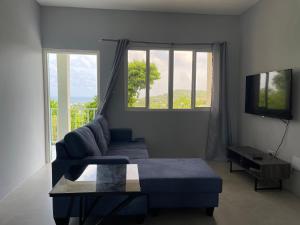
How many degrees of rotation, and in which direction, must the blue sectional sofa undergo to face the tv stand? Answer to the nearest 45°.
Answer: approximately 45° to its left

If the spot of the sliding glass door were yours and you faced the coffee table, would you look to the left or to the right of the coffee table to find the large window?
left

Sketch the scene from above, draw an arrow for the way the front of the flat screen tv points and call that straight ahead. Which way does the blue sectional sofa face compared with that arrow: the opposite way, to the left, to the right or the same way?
the opposite way

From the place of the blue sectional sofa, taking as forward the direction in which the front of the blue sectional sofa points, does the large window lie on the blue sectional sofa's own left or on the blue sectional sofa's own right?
on the blue sectional sofa's own left

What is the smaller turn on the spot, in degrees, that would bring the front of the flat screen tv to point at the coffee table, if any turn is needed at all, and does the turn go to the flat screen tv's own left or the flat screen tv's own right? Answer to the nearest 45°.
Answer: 0° — it already faces it

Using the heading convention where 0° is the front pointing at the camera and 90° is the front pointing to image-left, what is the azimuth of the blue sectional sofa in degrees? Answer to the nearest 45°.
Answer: approximately 270°

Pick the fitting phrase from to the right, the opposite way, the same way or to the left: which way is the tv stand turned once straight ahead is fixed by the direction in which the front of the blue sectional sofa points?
the opposite way

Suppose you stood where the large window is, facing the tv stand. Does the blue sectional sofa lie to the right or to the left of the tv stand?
right

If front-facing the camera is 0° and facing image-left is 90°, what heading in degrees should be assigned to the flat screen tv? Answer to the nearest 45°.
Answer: approximately 45°
